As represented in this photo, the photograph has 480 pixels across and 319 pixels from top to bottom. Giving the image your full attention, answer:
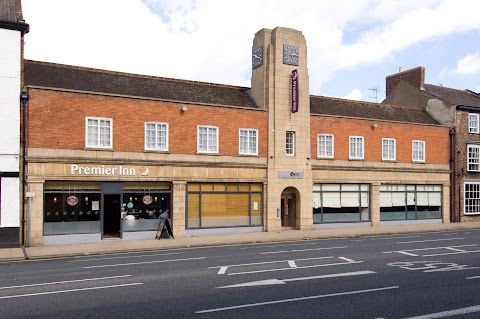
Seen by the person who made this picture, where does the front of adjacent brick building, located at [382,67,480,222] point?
facing the viewer and to the right of the viewer

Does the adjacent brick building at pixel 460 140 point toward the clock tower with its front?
no

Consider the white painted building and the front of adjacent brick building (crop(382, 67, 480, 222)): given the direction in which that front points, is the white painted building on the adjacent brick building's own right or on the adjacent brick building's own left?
on the adjacent brick building's own right

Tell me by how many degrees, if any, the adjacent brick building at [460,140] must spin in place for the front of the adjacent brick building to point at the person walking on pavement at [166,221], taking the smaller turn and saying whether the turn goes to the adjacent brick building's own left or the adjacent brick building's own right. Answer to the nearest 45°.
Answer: approximately 90° to the adjacent brick building's own right

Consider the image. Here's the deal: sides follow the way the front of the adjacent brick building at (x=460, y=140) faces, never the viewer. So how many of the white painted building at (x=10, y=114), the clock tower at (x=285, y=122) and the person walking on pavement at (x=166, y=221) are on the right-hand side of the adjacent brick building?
3
